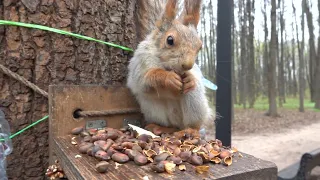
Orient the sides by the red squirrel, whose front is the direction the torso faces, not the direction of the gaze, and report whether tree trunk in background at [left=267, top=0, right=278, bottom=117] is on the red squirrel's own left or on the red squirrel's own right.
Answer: on the red squirrel's own left

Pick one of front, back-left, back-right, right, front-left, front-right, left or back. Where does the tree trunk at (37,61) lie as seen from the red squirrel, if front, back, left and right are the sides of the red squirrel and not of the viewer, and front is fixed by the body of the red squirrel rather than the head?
back-right

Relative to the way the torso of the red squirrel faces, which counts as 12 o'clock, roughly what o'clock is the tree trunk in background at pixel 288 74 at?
The tree trunk in background is roughly at 8 o'clock from the red squirrel.

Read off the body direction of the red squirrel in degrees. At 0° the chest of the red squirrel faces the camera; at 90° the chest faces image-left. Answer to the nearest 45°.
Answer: approximately 315°
